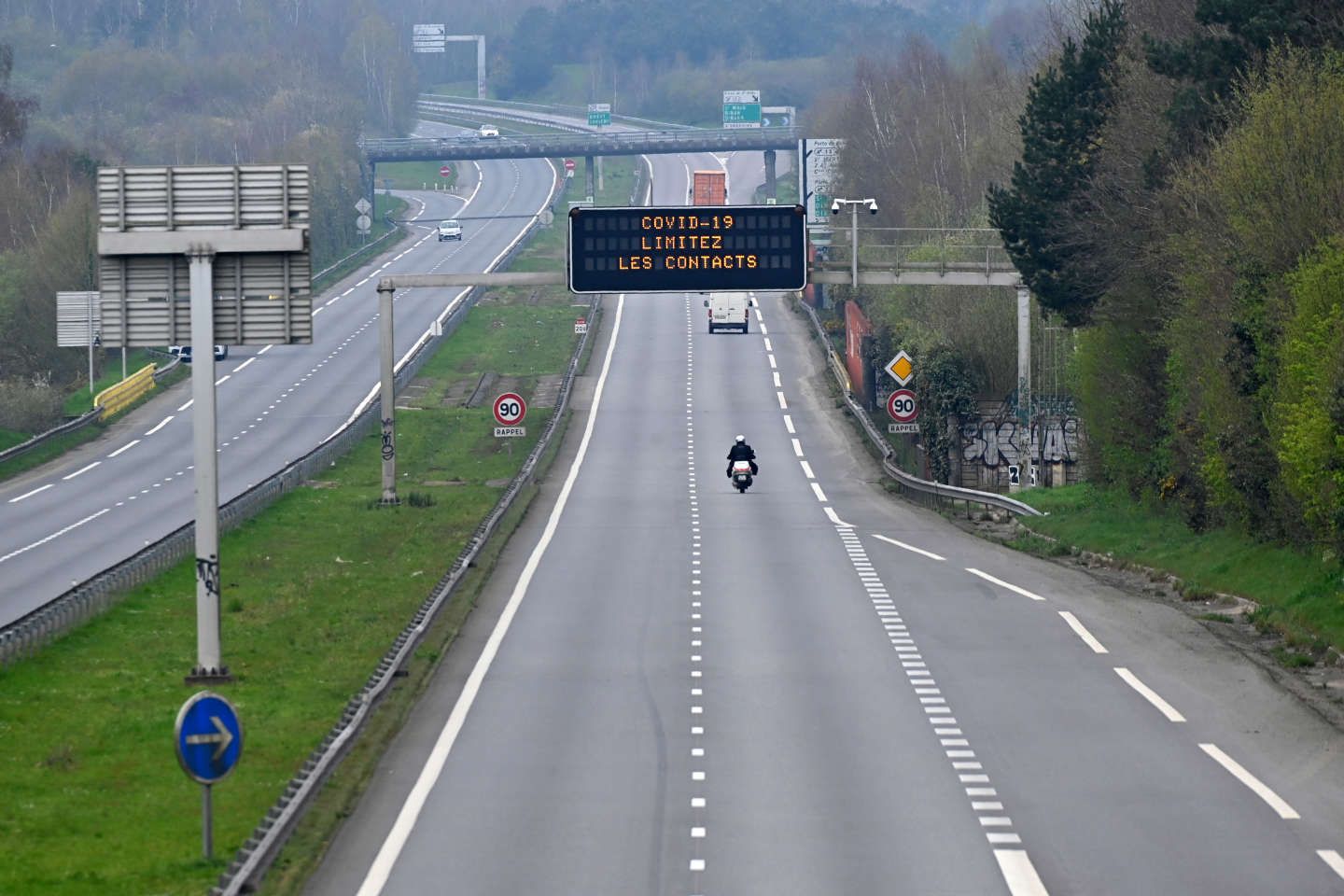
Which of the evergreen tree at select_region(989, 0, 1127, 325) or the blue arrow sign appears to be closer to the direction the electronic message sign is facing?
the blue arrow sign

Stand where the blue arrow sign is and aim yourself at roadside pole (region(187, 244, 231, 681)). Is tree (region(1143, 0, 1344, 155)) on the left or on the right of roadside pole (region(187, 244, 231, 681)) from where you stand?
right

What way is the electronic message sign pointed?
toward the camera

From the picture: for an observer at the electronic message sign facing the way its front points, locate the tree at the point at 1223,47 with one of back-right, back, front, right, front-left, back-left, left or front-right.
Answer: front-left

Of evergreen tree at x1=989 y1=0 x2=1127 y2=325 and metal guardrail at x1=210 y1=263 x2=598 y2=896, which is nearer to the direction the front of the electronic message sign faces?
the metal guardrail

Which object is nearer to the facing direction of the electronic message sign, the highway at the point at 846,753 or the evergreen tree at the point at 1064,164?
the highway

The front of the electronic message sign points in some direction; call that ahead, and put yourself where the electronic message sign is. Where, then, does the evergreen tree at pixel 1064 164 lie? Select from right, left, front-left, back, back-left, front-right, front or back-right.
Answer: left

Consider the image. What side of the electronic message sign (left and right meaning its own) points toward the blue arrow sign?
front

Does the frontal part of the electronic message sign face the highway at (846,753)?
yes

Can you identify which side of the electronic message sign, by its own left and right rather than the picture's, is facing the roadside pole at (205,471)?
front

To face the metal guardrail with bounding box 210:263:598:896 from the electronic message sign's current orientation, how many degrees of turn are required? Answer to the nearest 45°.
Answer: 0° — it already faces it
